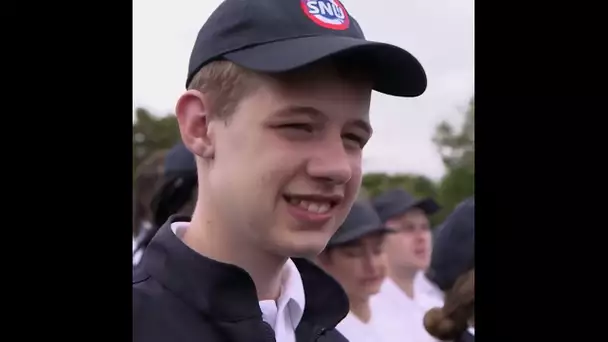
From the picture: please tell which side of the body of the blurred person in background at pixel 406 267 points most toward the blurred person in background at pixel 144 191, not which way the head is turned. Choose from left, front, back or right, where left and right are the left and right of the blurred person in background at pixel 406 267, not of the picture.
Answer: right

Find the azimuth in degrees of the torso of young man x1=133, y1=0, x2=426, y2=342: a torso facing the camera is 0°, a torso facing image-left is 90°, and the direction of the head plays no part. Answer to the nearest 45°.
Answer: approximately 315°

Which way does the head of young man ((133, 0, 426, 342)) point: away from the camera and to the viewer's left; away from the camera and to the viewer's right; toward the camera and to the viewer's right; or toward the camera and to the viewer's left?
toward the camera and to the viewer's right

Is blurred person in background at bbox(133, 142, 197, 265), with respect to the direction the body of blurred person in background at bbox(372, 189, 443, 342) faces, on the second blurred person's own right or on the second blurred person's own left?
on the second blurred person's own right

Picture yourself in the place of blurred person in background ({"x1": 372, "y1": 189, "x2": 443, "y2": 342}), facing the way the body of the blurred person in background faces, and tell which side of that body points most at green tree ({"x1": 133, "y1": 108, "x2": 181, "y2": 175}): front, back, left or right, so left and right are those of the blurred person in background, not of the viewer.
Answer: back
